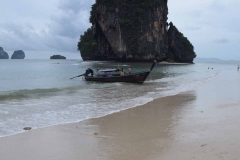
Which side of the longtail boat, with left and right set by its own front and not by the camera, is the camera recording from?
right
